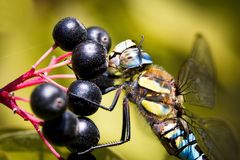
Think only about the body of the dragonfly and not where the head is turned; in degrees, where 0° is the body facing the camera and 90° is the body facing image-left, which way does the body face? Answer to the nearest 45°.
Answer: approximately 90°
